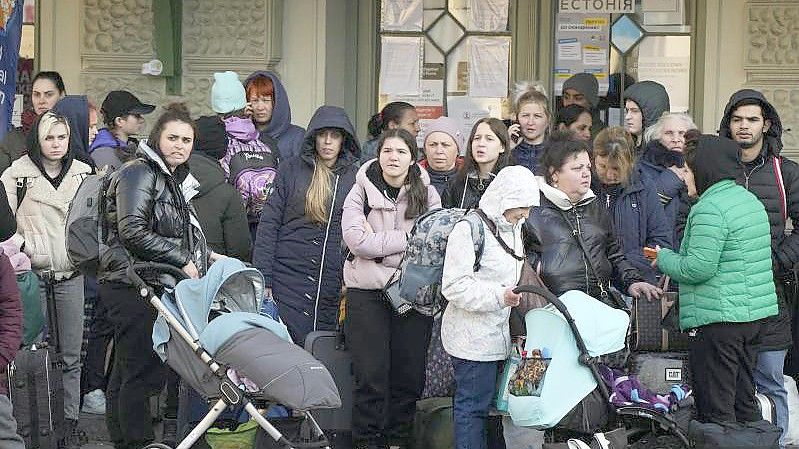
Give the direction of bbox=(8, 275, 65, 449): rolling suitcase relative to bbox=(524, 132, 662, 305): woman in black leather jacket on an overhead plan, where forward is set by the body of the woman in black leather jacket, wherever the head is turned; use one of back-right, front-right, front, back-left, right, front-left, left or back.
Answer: back-right

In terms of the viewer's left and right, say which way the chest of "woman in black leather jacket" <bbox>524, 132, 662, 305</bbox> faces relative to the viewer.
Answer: facing the viewer and to the right of the viewer

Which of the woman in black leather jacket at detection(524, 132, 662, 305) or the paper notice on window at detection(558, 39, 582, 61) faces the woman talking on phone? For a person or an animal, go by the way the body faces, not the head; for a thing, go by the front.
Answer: the paper notice on window

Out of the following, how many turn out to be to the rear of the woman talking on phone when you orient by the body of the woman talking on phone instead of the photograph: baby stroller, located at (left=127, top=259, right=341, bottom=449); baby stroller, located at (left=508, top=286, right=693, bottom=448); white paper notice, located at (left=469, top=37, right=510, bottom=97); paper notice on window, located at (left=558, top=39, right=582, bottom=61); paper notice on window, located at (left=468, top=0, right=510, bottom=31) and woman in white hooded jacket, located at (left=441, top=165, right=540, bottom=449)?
3

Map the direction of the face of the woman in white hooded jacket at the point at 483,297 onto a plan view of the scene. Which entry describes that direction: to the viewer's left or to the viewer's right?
to the viewer's right

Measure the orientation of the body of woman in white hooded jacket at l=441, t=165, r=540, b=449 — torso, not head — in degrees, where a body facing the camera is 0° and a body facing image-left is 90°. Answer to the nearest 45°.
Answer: approximately 270°

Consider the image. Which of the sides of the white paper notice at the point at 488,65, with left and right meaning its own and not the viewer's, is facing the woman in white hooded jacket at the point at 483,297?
front

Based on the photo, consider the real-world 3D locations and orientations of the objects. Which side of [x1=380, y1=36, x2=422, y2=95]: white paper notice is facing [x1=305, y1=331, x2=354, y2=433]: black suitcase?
front

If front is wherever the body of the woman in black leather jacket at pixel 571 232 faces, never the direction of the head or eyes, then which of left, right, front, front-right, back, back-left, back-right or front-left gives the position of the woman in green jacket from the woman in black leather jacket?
front-left

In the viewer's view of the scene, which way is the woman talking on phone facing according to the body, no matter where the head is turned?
toward the camera

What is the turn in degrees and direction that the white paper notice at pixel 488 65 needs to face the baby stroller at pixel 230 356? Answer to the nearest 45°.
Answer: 0° — it already faces it

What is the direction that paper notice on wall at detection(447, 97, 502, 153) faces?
toward the camera
